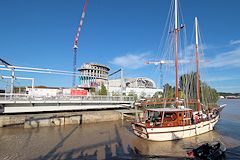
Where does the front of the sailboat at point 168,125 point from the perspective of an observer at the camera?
facing away from the viewer and to the right of the viewer

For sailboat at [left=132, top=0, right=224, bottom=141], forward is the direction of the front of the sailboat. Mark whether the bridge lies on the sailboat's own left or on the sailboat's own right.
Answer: on the sailboat's own left
